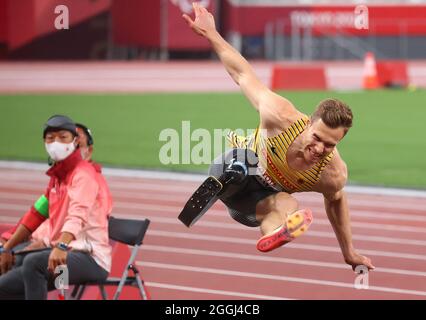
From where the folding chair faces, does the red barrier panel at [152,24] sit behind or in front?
behind

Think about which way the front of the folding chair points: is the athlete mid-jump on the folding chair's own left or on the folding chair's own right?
on the folding chair's own left

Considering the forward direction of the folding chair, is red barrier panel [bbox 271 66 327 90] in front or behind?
behind

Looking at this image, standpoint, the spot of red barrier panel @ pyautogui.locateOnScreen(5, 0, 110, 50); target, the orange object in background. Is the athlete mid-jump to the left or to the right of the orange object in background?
right

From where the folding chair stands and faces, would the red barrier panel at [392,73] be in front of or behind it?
behind
